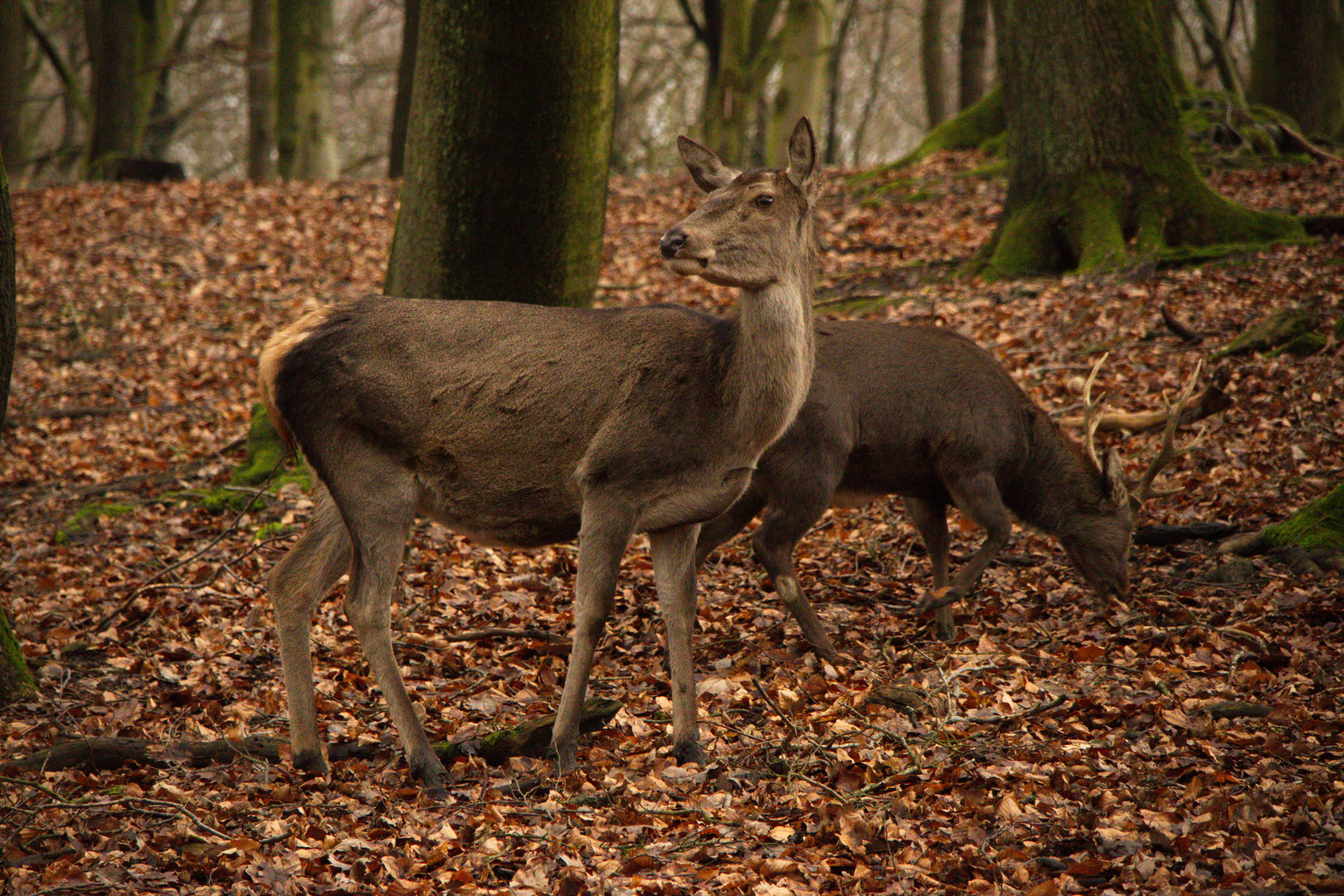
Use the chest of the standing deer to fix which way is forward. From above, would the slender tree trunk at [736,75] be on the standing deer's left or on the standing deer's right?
on the standing deer's left

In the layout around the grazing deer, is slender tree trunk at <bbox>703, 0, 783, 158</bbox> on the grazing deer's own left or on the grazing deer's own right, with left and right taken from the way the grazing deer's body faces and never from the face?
on the grazing deer's own left

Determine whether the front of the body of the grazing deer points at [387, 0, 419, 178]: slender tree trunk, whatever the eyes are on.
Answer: no

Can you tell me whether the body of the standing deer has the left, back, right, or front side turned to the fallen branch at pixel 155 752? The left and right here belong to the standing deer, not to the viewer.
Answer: back

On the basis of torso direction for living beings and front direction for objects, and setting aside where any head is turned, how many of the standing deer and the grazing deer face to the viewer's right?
2

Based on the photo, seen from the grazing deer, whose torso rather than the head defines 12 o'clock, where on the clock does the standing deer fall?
The standing deer is roughly at 4 o'clock from the grazing deer.

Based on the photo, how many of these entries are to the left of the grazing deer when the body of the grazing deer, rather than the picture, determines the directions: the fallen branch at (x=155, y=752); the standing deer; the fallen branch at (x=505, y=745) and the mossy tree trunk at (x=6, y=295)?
0

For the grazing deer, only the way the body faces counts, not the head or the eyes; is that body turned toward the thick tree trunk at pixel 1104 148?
no

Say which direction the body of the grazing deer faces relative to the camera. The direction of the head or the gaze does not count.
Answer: to the viewer's right

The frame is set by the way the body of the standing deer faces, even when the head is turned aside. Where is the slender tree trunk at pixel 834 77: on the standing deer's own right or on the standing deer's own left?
on the standing deer's own left

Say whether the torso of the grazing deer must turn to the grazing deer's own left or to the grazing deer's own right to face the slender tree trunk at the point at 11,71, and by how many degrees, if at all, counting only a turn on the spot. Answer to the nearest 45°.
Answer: approximately 135° to the grazing deer's own left

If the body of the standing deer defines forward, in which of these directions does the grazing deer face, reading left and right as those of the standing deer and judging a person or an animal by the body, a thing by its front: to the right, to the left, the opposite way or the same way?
the same way

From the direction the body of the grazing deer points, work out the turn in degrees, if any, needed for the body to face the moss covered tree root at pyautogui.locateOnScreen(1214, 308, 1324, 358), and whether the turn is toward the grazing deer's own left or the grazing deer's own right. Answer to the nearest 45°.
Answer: approximately 45° to the grazing deer's own left

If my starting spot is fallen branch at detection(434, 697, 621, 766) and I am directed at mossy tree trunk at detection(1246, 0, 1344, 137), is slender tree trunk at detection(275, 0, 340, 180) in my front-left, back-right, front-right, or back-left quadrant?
front-left

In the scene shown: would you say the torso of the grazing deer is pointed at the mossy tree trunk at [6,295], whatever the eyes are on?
no

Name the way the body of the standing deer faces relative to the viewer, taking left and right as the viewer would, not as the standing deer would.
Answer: facing to the right of the viewer
